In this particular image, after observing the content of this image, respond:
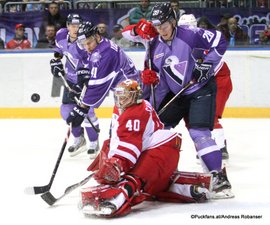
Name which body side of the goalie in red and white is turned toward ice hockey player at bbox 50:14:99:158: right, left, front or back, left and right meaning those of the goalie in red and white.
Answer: right

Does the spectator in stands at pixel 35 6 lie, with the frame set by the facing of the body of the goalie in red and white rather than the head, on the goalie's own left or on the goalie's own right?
on the goalie's own right

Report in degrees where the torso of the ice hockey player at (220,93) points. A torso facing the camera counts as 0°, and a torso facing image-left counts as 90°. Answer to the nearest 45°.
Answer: approximately 90°
